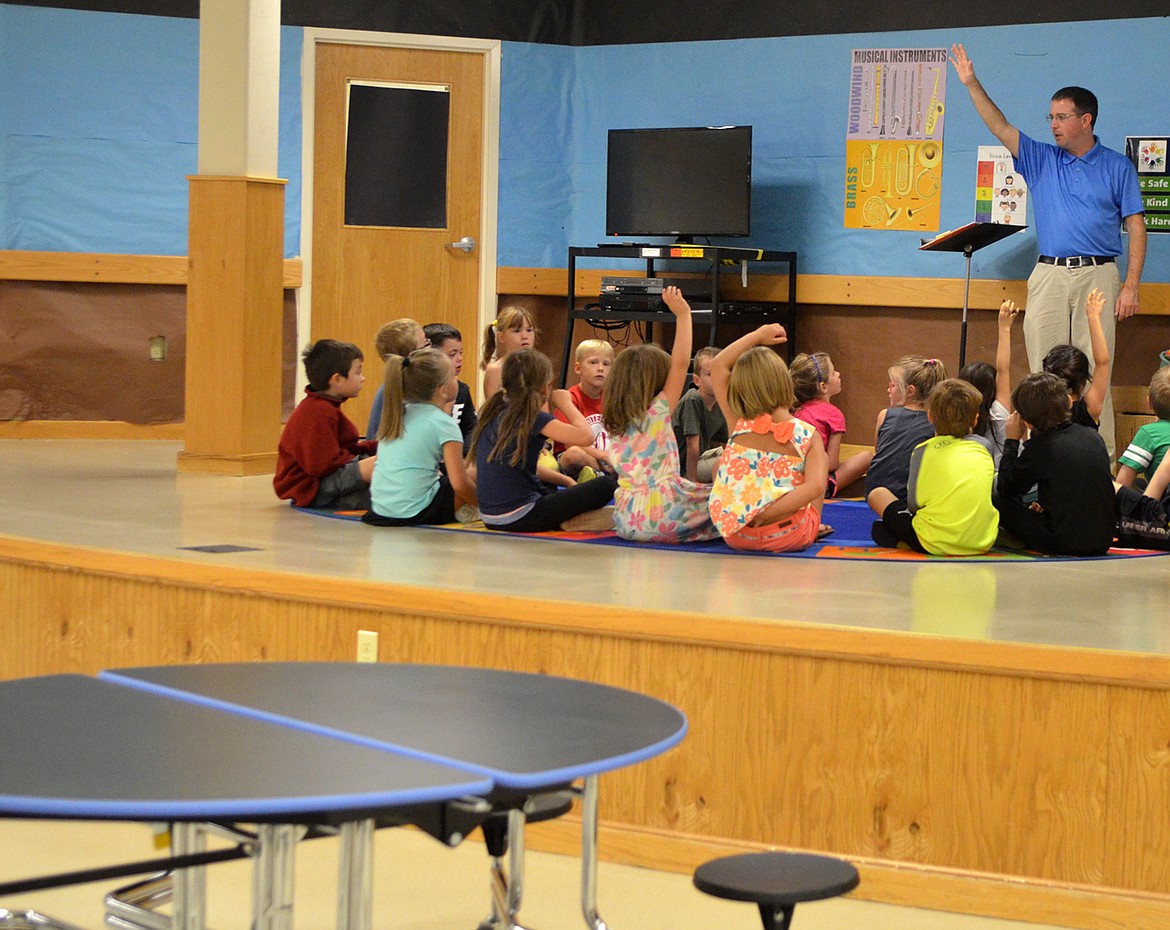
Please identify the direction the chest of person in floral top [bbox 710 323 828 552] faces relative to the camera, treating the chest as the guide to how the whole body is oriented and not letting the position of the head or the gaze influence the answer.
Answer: away from the camera

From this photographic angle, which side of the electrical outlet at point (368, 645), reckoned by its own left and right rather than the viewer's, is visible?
front

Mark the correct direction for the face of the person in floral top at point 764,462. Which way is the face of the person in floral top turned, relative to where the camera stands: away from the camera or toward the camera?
away from the camera

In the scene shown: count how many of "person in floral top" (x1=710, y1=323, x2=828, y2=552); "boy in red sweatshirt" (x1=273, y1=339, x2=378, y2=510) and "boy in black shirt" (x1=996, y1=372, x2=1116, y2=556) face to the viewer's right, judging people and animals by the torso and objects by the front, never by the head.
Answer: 1

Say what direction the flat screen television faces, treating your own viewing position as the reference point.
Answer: facing the viewer

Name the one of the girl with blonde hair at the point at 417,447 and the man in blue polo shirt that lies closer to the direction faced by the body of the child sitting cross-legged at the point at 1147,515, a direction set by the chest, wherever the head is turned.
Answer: the girl with blonde hair

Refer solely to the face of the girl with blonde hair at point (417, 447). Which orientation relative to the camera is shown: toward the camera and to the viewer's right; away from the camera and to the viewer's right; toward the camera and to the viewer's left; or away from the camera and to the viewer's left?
away from the camera and to the viewer's right

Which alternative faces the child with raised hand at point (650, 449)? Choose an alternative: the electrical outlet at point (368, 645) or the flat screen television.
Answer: the flat screen television

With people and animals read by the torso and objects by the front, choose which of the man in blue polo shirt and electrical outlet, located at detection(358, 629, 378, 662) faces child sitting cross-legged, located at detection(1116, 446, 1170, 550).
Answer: the man in blue polo shirt

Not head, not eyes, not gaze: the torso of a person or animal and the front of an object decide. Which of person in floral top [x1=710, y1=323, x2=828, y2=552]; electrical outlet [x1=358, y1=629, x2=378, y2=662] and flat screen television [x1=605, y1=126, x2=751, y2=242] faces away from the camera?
the person in floral top

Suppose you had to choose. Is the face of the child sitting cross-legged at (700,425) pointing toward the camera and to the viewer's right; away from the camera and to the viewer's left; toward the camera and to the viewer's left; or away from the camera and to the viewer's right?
toward the camera and to the viewer's right

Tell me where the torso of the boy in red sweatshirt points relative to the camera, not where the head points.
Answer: to the viewer's right

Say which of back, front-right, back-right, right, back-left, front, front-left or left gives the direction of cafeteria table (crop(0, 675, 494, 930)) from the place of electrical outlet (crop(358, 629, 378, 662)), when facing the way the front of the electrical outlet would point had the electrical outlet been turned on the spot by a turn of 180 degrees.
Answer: back
